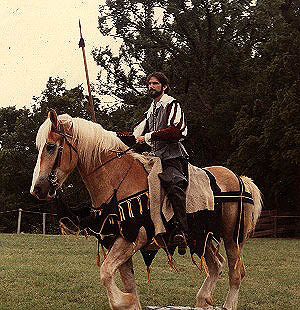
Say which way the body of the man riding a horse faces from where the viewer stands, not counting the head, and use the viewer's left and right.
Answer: facing the viewer and to the left of the viewer

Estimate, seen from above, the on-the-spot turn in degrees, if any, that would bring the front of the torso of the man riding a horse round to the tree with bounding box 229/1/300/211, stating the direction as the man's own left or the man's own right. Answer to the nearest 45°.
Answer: approximately 135° to the man's own right

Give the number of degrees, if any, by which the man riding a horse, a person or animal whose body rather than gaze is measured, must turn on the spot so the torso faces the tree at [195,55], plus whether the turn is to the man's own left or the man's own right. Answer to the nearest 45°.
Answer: approximately 135° to the man's own right

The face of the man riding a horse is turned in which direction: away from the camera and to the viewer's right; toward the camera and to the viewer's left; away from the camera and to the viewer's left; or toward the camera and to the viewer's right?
toward the camera and to the viewer's left

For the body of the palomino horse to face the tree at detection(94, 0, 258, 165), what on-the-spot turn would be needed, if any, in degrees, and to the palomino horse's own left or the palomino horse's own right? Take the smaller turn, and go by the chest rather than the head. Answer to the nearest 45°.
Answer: approximately 90° to the palomino horse's own right

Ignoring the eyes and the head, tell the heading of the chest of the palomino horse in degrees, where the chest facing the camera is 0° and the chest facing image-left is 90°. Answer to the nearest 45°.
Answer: approximately 90°
